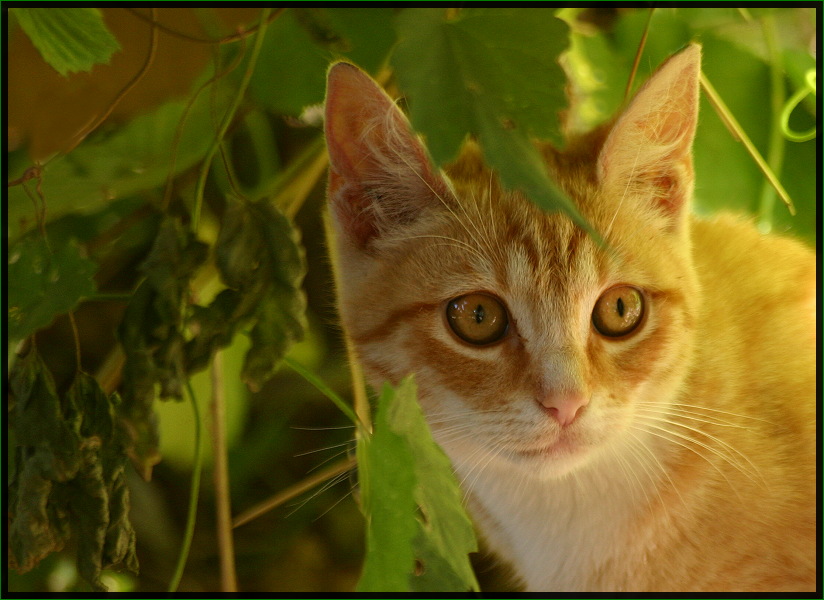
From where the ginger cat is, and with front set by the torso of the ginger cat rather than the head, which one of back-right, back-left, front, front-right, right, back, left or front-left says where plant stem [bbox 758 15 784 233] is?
back

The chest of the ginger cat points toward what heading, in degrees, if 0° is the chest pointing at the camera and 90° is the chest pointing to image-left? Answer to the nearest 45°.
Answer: approximately 45°

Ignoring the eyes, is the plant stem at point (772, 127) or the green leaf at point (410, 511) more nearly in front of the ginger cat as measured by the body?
the green leaf

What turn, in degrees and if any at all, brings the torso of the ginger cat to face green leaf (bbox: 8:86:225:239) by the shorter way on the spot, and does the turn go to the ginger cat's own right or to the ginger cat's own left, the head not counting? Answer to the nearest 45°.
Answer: approximately 45° to the ginger cat's own right
